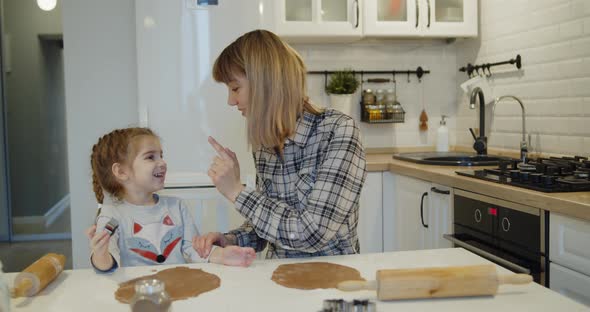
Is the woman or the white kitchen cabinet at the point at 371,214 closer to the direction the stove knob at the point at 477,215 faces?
the woman

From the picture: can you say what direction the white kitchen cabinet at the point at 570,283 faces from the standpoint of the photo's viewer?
facing the viewer and to the left of the viewer

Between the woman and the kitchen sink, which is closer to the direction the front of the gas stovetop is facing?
the woman

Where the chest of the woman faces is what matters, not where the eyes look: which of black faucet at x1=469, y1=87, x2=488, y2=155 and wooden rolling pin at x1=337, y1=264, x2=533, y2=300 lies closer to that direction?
the wooden rolling pin

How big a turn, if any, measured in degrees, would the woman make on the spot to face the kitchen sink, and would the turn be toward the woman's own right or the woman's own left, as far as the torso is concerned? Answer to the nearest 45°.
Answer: approximately 180°

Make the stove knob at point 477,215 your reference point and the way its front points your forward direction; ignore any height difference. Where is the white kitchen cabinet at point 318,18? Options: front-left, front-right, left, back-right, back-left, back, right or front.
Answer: right

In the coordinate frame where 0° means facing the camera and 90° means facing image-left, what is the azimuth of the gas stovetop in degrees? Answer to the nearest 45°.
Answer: approximately 45°

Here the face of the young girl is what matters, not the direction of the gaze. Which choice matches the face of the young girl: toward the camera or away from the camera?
toward the camera

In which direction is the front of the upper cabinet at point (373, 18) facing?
toward the camera

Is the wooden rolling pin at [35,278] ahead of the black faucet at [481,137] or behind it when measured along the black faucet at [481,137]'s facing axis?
ahead

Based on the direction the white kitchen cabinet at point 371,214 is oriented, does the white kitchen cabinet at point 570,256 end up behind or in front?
in front

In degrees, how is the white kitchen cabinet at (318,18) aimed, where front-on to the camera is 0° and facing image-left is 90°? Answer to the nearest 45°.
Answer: approximately 0°

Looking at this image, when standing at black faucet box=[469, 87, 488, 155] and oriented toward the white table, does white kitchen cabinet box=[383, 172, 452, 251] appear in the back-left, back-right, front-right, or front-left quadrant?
front-right

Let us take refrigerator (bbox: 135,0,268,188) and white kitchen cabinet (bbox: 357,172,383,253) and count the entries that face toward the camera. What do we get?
2

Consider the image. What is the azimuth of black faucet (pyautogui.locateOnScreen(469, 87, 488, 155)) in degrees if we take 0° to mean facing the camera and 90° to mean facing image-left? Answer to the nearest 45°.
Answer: approximately 45°

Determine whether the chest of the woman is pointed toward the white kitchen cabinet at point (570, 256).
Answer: no

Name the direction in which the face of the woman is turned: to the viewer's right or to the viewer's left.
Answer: to the viewer's left

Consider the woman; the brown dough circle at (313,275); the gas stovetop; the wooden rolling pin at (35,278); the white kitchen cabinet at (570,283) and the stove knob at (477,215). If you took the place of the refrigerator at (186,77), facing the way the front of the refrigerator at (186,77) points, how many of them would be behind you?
0

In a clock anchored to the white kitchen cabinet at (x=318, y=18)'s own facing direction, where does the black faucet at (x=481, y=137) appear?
The black faucet is roughly at 9 o'clock from the white kitchen cabinet.

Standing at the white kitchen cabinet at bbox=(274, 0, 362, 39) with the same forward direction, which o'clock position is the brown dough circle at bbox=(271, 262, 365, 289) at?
The brown dough circle is roughly at 12 o'clock from the white kitchen cabinet.

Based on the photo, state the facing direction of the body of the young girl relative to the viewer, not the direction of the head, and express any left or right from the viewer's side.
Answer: facing the viewer and to the right of the viewer
